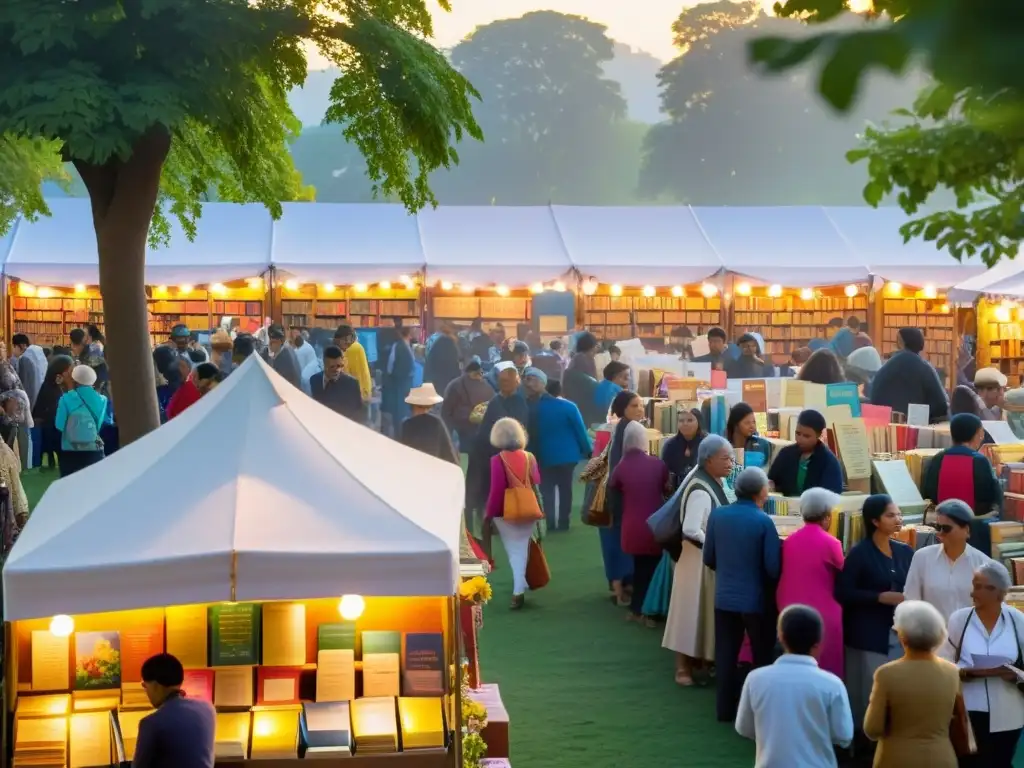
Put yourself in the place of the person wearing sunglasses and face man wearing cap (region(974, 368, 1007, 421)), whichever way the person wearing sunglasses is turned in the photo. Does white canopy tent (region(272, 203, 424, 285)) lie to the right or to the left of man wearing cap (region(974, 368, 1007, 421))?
left

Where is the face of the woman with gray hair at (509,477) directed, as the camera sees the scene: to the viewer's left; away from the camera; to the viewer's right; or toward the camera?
away from the camera

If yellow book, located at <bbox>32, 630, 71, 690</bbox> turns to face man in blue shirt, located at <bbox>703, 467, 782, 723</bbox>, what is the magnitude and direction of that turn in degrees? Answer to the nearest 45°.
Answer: approximately 90° to its left

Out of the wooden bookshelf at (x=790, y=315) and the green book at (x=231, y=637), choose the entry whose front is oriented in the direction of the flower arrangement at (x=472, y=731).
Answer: the wooden bookshelf

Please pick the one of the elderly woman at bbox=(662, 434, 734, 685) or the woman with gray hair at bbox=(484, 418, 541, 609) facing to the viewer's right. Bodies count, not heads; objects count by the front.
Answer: the elderly woman

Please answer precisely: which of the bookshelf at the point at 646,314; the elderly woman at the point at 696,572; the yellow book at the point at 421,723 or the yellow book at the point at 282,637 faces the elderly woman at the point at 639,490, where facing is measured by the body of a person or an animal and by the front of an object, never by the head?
the bookshelf

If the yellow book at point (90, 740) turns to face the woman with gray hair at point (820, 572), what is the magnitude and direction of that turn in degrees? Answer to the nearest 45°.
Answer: approximately 90° to its left

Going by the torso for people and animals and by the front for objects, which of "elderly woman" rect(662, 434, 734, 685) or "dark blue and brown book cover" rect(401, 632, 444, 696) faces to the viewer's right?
the elderly woman

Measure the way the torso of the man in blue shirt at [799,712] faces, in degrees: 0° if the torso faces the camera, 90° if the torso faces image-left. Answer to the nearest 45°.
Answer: approximately 180°
